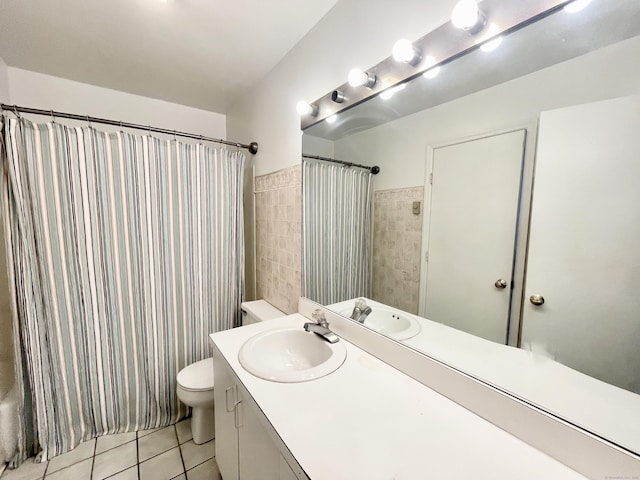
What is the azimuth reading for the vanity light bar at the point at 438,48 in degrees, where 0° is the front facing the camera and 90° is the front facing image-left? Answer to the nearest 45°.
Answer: approximately 45°

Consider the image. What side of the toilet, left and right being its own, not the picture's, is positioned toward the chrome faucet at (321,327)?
left

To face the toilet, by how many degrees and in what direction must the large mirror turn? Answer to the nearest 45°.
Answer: approximately 45° to its right

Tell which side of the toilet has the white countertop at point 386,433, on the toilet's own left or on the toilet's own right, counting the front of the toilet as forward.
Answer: on the toilet's own left

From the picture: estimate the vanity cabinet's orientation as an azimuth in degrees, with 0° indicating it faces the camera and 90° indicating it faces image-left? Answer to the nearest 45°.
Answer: approximately 45°

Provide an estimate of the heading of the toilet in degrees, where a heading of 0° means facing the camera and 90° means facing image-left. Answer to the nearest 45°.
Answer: approximately 45°
